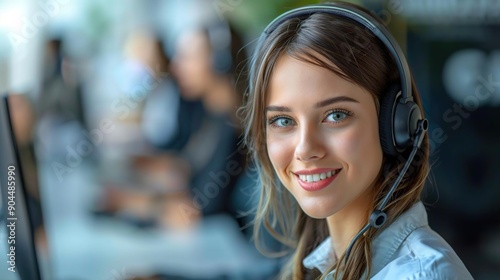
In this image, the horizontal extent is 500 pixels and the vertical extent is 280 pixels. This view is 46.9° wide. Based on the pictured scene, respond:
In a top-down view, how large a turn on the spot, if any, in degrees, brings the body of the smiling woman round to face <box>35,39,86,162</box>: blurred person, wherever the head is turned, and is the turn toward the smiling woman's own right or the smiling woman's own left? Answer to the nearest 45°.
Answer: approximately 90° to the smiling woman's own right

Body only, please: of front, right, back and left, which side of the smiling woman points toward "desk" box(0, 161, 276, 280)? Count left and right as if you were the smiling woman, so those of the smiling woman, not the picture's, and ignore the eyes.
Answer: right

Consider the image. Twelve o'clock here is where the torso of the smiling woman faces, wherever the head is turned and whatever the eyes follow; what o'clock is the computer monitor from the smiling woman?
The computer monitor is roughly at 1 o'clock from the smiling woman.

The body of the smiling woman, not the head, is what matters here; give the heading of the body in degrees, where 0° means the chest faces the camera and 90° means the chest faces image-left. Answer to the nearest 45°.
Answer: approximately 45°

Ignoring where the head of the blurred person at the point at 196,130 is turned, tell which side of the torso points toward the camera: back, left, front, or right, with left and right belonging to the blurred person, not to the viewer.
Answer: left

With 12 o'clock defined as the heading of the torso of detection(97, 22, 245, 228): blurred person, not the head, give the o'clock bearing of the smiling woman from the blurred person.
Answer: The smiling woman is roughly at 9 o'clock from the blurred person.

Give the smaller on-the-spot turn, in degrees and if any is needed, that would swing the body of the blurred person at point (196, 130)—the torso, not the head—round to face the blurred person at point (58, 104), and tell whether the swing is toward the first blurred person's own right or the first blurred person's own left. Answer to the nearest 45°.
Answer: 0° — they already face them

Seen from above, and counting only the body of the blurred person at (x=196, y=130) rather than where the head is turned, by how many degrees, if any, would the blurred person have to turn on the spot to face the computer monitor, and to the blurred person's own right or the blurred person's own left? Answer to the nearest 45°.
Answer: approximately 90° to the blurred person's own left
